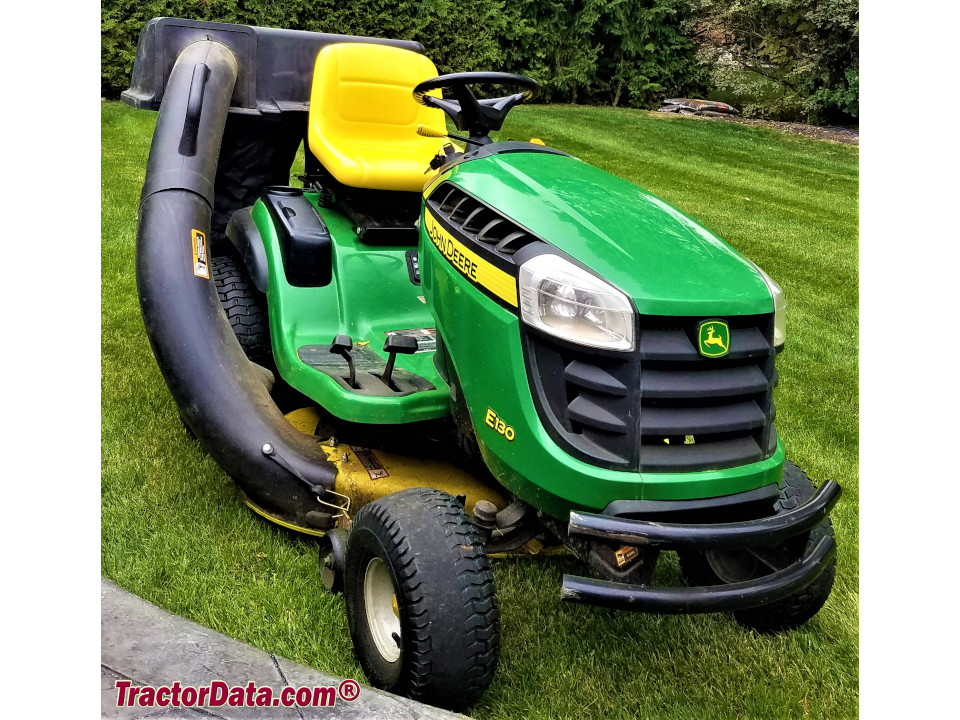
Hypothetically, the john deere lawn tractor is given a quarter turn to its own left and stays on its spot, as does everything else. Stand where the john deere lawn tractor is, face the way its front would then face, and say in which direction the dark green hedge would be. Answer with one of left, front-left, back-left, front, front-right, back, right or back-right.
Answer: front-left

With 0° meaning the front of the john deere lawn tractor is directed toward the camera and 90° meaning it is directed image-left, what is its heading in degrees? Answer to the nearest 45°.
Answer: approximately 315°
